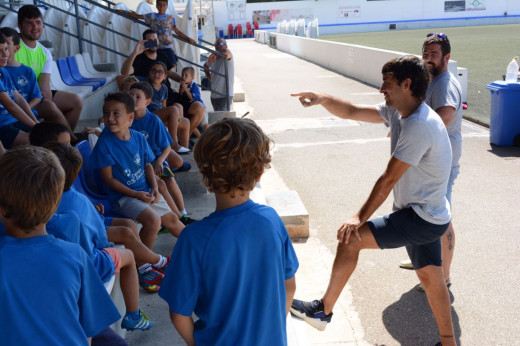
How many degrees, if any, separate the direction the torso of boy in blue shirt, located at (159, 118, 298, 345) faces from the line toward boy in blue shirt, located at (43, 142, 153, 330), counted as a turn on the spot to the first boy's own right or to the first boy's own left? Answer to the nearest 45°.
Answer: approximately 45° to the first boy's own left

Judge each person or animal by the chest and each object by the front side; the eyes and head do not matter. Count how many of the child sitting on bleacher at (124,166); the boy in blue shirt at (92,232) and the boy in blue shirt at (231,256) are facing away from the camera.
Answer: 1

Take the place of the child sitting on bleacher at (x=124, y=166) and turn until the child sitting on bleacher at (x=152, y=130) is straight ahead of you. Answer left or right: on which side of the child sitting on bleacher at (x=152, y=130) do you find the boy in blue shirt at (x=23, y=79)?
left

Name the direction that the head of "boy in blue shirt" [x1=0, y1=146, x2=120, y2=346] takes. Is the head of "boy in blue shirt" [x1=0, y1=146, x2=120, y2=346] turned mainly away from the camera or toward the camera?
away from the camera

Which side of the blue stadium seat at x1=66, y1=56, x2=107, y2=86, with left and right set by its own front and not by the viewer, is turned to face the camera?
right

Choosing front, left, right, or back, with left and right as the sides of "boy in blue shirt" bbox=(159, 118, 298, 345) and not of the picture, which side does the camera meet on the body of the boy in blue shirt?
back

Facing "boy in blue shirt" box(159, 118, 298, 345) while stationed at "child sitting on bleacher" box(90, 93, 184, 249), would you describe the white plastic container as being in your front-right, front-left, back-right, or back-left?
back-left

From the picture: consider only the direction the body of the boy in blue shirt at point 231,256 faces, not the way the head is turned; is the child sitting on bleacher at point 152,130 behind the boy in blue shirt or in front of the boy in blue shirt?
in front

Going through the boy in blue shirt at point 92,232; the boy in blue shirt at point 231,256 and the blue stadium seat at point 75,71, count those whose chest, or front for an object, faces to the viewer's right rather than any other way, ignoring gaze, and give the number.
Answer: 2

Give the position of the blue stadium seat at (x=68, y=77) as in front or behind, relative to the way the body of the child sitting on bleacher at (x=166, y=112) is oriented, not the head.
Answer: behind
